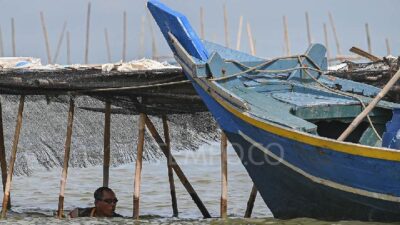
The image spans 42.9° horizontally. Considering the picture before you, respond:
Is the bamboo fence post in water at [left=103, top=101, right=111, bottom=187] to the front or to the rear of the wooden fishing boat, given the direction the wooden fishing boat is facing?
to the front

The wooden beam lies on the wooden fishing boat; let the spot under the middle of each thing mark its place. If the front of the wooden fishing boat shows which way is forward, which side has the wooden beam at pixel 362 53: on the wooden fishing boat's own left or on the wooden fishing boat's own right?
on the wooden fishing boat's own right

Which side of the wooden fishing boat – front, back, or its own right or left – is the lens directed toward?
left

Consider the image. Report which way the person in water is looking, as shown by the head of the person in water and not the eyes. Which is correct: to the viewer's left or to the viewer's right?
to the viewer's right
